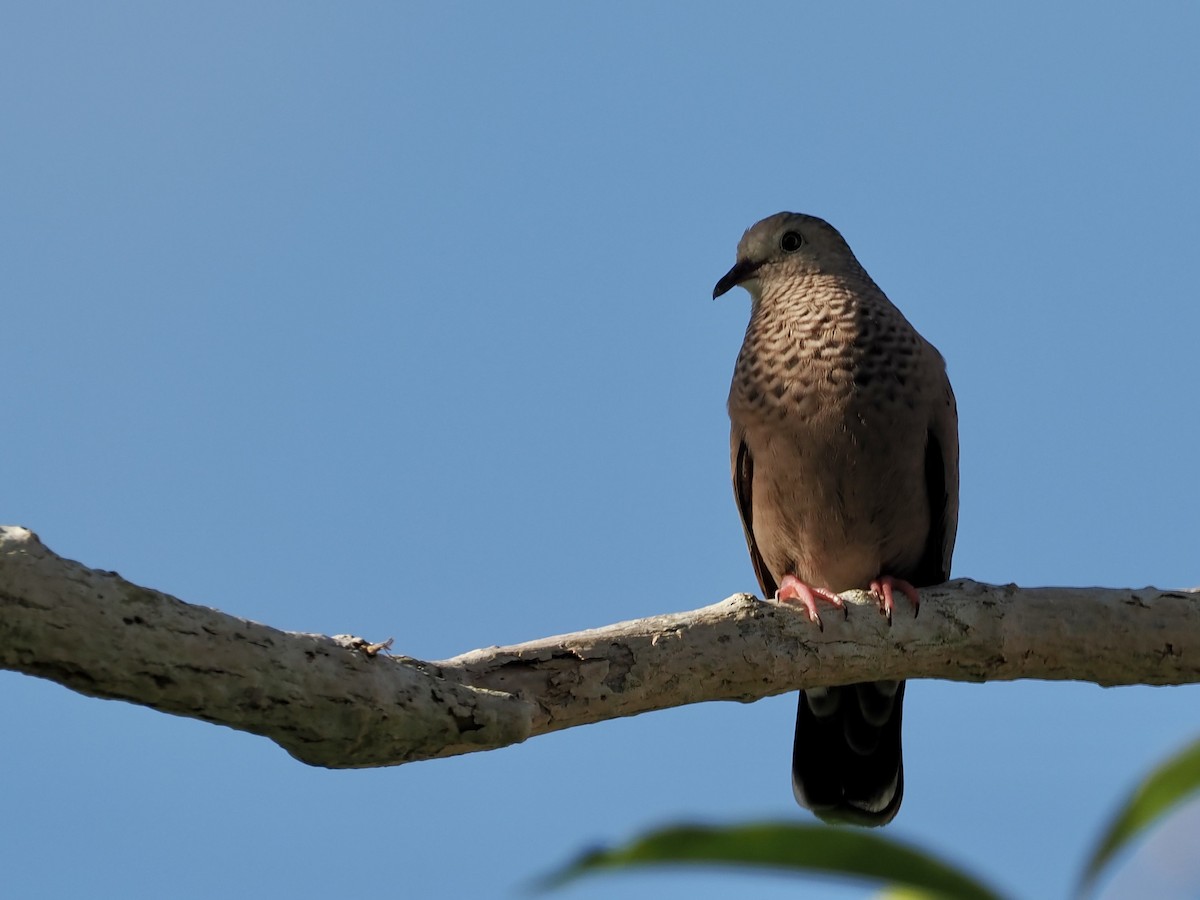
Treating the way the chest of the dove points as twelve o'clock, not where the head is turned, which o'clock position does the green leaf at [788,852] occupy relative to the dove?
The green leaf is roughly at 12 o'clock from the dove.

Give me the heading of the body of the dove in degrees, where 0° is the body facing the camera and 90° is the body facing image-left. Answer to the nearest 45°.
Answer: approximately 0°

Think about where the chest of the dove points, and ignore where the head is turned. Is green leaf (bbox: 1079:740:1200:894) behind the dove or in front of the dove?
in front
